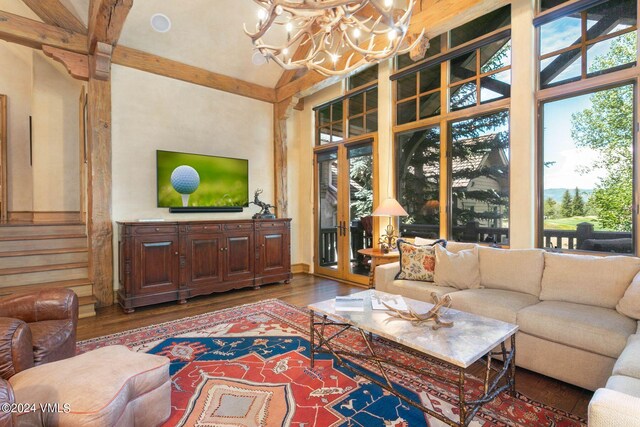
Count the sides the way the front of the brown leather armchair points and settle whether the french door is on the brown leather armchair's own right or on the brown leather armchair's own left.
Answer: on the brown leather armchair's own left

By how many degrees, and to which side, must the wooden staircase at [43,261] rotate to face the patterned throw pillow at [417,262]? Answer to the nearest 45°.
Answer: approximately 45° to its left

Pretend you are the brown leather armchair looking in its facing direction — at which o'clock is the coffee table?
The coffee table is roughly at 12 o'clock from the brown leather armchair.

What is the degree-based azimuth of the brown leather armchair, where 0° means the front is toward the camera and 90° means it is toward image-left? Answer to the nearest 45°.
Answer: approximately 315°

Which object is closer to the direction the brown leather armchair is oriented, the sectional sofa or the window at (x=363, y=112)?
the sectional sofa

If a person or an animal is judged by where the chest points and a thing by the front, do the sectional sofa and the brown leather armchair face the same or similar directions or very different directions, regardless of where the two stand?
very different directions

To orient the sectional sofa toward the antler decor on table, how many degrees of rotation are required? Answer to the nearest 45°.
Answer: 0° — it already faces it

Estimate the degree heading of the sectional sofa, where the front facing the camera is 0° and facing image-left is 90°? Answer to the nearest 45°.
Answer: approximately 45°
